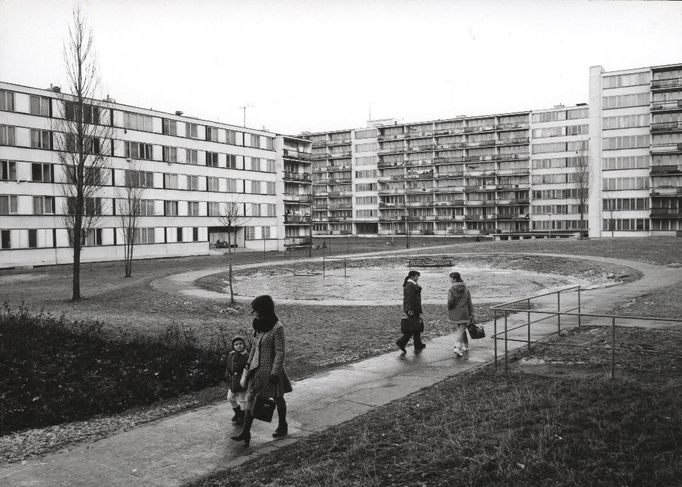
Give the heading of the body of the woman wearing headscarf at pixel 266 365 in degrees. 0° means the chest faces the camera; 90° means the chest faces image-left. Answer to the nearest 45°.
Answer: approximately 45°

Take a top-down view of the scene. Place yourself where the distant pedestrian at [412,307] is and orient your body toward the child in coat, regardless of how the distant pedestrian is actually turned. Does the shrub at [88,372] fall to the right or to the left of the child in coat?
right

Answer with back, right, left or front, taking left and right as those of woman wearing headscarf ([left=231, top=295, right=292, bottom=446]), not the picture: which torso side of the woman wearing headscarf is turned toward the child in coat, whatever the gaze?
right

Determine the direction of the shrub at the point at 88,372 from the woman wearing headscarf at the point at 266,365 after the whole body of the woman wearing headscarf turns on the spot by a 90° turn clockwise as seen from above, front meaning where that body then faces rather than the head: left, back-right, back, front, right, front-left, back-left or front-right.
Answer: front

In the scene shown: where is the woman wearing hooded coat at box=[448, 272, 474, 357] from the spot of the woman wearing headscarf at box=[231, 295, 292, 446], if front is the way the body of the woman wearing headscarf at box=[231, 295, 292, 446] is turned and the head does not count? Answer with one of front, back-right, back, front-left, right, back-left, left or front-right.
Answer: back

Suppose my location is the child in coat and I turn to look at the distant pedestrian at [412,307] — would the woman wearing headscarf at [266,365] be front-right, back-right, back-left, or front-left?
back-right

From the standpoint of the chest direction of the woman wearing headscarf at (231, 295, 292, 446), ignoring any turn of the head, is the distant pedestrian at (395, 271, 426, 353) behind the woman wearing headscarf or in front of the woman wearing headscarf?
behind
